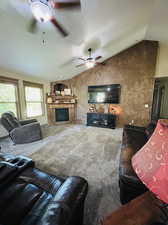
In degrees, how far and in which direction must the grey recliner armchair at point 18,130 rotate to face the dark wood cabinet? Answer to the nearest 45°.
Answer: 0° — it already faces it

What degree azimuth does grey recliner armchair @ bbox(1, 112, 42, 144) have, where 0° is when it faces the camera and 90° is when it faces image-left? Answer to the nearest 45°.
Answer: approximately 270°

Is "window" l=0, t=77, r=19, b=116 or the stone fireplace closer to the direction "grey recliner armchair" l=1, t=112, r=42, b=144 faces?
the stone fireplace

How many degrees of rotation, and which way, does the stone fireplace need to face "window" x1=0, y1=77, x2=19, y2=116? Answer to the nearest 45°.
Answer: approximately 45° to its right

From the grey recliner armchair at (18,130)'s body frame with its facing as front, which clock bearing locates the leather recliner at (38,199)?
the leather recliner at (38,199) is roughly at 3 o'clock from the grey recliner armchair at (18,130).

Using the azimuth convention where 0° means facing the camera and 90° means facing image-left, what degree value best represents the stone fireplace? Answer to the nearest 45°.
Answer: approximately 0°

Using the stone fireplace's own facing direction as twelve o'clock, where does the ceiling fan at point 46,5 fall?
The ceiling fan is roughly at 12 o'clock from the stone fireplace.

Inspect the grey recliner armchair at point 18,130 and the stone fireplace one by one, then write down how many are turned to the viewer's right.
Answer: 1

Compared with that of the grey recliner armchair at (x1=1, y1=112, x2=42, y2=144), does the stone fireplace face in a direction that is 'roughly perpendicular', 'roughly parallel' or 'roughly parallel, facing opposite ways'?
roughly perpendicular
